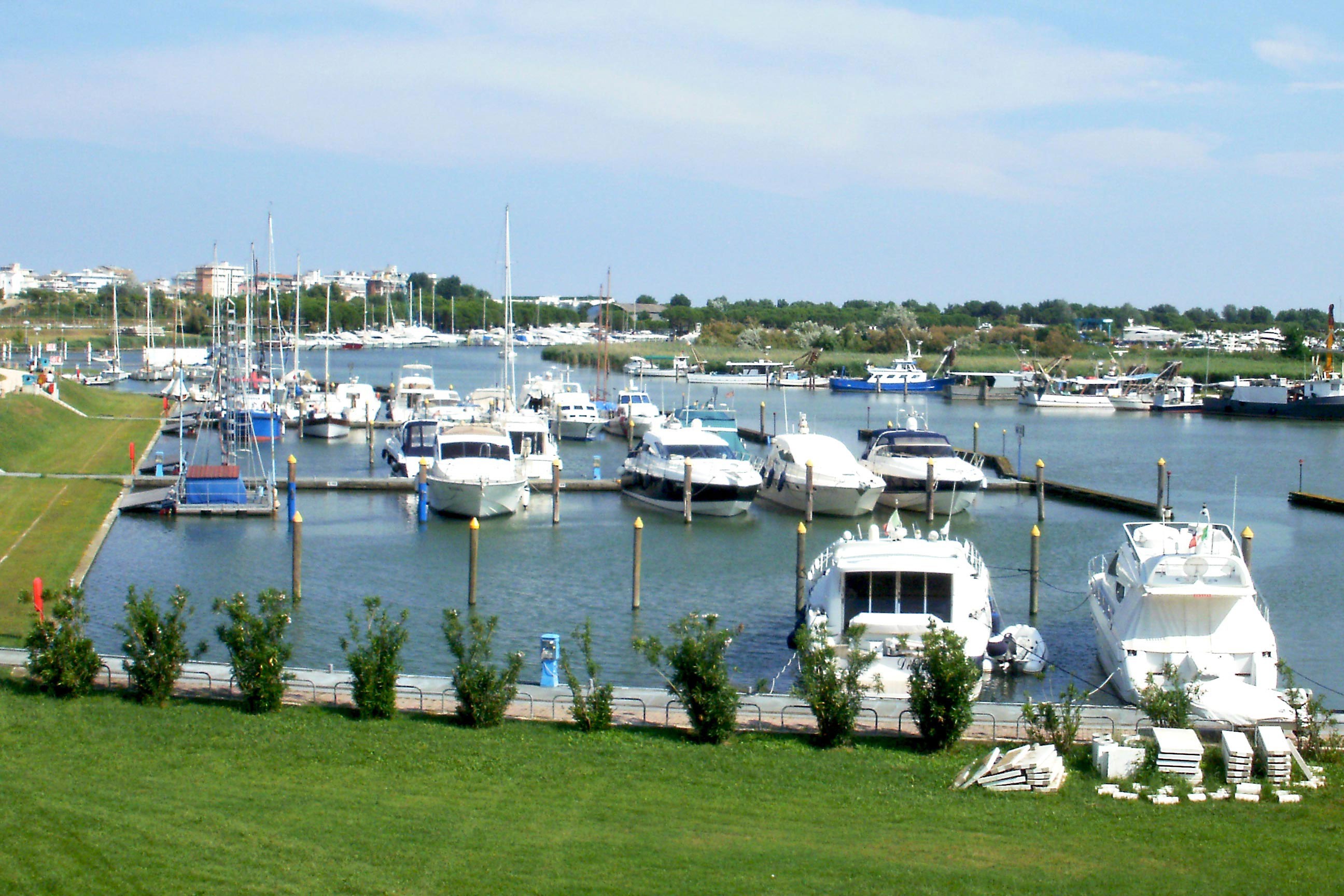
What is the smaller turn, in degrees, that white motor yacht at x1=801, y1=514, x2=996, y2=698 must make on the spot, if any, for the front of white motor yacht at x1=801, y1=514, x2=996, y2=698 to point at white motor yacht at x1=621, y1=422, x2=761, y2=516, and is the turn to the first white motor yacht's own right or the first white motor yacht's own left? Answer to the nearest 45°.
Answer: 0° — it already faces it

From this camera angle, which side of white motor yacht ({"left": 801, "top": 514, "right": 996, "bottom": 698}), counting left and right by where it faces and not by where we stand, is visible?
back

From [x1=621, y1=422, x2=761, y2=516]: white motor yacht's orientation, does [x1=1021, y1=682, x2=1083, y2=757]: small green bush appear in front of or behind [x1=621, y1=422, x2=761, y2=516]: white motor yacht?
in front

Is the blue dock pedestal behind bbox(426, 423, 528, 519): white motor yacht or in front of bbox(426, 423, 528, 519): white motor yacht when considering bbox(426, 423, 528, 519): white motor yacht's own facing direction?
in front

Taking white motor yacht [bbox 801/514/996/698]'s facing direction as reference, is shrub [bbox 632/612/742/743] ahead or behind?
behind

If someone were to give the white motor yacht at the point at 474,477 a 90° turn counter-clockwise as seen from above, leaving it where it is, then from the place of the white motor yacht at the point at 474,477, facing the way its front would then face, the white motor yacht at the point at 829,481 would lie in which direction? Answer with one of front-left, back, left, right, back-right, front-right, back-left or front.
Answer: front

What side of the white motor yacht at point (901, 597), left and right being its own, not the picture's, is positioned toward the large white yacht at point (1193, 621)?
right

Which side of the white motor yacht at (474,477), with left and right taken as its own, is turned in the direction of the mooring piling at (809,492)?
left

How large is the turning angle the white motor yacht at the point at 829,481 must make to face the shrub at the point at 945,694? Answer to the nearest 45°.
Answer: approximately 45° to its right

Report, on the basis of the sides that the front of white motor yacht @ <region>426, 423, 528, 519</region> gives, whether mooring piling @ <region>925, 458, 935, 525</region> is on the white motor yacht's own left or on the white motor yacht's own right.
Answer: on the white motor yacht's own left

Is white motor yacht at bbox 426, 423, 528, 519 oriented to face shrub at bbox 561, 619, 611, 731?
yes

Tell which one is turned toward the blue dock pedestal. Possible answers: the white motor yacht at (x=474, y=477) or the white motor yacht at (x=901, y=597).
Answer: the white motor yacht at (x=474, y=477)

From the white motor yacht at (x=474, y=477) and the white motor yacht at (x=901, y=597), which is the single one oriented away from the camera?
the white motor yacht at (x=901, y=597)

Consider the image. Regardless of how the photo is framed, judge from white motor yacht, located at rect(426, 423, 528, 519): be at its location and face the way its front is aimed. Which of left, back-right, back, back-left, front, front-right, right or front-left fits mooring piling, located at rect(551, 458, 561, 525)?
left

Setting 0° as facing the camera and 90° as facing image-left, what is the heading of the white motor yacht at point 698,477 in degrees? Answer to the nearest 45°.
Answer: approximately 315°

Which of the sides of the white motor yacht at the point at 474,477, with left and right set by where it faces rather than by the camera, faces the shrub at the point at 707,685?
front

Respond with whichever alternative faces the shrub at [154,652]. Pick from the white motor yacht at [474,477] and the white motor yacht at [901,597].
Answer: the white motor yacht at [474,477]

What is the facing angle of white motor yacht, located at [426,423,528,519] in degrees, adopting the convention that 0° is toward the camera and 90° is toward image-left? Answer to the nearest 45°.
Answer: approximately 0°

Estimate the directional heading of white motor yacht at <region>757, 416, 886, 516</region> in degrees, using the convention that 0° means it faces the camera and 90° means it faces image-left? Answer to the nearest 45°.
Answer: approximately 315°

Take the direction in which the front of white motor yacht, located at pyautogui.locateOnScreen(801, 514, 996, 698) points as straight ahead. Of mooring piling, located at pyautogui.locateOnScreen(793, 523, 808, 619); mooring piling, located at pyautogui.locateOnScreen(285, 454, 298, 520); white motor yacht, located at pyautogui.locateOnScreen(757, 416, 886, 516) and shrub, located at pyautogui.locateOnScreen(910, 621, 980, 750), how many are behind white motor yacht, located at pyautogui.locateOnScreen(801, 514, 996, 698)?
1

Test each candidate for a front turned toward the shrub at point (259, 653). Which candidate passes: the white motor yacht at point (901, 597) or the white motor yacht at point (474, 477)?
the white motor yacht at point (474, 477)

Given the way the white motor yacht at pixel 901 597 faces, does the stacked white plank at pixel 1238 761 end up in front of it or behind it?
behind

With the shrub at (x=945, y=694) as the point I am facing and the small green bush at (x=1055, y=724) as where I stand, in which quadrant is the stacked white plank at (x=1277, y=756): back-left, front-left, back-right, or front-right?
back-left
